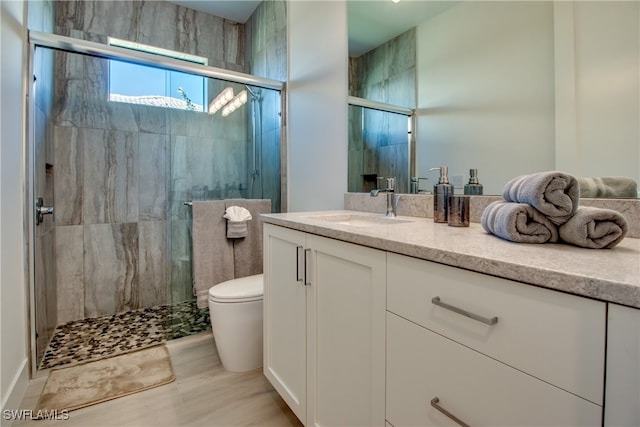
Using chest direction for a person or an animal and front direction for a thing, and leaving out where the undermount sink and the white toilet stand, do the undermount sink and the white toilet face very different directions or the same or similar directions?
same or similar directions

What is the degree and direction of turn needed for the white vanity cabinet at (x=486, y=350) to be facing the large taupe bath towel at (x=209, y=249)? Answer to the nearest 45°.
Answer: approximately 90° to its right

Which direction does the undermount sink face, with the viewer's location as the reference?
facing the viewer and to the left of the viewer

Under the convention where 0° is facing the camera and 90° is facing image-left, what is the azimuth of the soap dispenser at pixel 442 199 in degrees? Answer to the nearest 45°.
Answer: approximately 90°

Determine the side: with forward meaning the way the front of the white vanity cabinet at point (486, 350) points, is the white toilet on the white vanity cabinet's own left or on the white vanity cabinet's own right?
on the white vanity cabinet's own right
